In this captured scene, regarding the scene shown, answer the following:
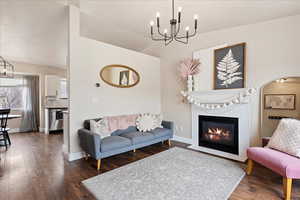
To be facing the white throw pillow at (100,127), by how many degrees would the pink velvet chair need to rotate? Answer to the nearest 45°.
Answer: approximately 45° to its right

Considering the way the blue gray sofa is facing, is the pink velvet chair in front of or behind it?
in front

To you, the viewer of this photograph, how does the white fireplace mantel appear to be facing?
facing the viewer and to the left of the viewer

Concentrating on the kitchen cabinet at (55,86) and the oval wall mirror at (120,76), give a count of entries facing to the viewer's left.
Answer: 0

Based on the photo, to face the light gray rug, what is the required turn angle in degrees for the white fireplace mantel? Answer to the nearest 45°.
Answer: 0° — it already faces it

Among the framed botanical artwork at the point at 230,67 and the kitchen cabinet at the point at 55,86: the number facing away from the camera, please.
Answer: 0

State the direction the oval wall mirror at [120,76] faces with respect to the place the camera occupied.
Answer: facing the viewer and to the right of the viewer

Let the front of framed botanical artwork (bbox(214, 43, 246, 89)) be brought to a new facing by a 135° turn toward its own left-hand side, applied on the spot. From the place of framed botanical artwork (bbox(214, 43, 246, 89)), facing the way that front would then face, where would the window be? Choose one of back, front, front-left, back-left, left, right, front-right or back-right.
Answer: back

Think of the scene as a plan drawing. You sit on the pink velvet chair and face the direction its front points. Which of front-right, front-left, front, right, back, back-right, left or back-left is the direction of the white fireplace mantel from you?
right

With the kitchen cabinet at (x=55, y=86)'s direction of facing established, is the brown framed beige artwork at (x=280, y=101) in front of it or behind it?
in front

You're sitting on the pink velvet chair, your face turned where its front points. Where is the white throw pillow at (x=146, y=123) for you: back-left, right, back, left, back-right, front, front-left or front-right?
front-right

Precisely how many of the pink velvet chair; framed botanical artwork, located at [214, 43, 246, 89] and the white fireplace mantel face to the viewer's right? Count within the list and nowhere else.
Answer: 0

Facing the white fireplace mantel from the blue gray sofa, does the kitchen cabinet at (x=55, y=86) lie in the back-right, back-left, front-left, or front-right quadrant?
back-left

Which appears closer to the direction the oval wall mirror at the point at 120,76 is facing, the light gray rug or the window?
the light gray rug
